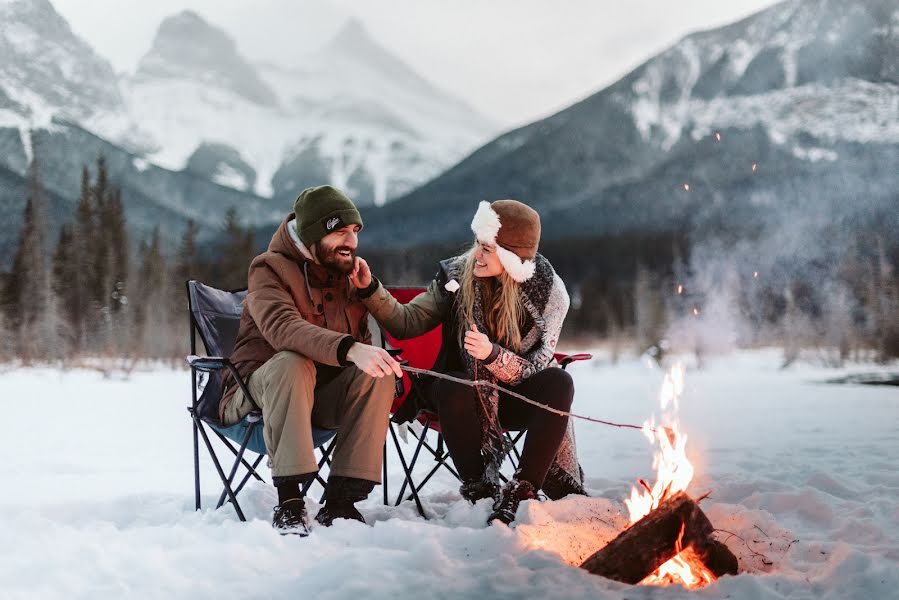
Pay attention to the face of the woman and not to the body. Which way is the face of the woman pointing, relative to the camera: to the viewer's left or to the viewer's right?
to the viewer's left

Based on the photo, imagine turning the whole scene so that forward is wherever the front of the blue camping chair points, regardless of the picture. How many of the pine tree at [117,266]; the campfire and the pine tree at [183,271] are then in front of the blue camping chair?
1

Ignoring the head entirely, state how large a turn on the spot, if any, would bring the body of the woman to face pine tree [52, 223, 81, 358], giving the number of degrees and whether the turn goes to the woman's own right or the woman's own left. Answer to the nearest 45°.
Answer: approximately 90° to the woman's own right

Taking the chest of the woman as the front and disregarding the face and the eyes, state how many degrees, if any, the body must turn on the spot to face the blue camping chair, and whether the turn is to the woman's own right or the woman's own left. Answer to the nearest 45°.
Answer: approximately 45° to the woman's own right

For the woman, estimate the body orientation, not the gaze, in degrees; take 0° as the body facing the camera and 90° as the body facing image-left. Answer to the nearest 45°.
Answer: approximately 45°

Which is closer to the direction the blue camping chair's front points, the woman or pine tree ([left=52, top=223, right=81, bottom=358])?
the woman

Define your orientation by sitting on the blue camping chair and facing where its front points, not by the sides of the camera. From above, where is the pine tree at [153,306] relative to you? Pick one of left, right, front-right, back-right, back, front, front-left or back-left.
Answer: back-left

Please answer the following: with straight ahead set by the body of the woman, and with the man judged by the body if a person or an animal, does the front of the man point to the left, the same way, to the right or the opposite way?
to the left

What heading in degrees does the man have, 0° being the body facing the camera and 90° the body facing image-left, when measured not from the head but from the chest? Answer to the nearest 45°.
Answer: approximately 315°

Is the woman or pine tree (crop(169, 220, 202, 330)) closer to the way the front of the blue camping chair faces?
the woman

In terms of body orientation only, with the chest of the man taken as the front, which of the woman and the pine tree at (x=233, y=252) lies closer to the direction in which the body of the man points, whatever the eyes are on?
the woman

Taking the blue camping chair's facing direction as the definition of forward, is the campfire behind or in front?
in front

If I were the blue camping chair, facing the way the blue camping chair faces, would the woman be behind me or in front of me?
in front

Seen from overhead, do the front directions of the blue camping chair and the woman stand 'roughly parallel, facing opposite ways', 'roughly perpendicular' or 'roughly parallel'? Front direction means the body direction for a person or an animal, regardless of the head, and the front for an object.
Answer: roughly perpendicular

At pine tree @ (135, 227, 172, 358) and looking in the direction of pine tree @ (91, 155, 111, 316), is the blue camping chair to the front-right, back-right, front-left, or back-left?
back-left
